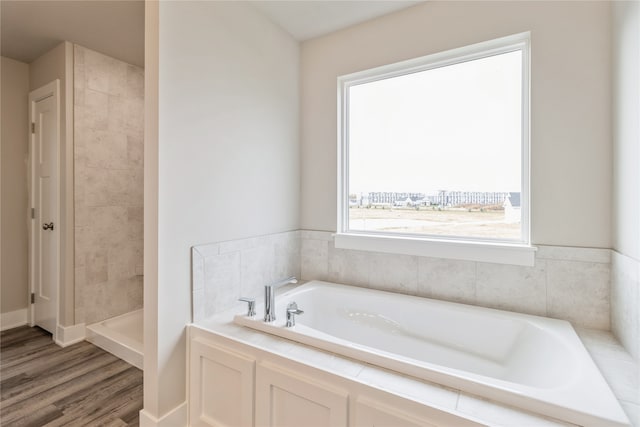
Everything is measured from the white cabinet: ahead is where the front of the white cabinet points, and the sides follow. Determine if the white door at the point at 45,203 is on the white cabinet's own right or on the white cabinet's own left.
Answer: on the white cabinet's own right

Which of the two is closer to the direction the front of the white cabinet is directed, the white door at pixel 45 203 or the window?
the white door

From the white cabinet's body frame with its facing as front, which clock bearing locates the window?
The window is roughly at 6 o'clock from the white cabinet.

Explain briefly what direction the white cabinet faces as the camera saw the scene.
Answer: facing the viewer and to the left of the viewer

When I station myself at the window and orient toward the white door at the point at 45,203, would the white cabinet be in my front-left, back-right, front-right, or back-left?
front-left
